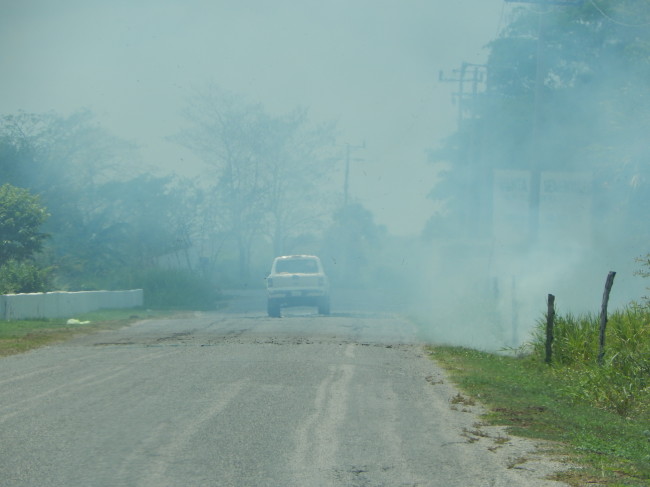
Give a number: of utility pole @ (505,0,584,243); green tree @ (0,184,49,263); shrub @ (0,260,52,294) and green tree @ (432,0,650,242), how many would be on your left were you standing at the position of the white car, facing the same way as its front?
2

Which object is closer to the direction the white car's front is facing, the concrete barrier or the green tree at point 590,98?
the green tree
